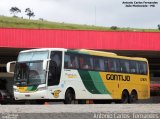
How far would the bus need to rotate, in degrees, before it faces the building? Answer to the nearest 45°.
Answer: approximately 135° to its right

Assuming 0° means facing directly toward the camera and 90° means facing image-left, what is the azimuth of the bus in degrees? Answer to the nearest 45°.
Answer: approximately 45°
